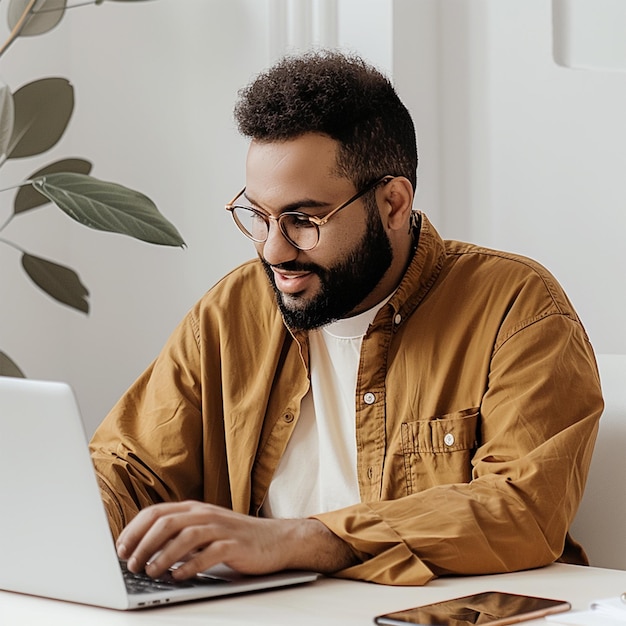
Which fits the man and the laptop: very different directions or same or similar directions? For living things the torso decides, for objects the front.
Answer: very different directions

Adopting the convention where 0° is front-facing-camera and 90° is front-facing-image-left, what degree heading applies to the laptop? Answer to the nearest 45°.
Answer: approximately 225°

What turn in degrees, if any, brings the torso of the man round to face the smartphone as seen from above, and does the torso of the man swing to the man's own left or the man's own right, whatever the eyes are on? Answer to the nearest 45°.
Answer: approximately 45° to the man's own left

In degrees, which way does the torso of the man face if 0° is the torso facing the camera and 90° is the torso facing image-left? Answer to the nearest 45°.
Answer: approximately 45°

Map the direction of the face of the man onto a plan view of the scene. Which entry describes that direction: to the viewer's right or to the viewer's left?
to the viewer's left
